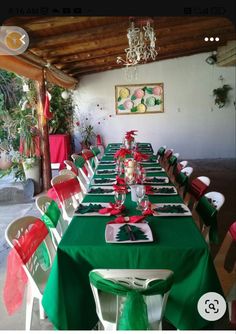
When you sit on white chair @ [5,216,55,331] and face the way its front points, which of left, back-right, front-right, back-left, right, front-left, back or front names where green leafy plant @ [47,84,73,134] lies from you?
back-left

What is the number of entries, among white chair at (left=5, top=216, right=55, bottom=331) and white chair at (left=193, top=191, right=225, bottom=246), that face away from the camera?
0

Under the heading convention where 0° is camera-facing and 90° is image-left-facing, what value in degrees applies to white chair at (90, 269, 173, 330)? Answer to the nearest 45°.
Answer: approximately 180°

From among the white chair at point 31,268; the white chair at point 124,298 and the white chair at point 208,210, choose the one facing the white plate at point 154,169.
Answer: the white chair at point 124,298

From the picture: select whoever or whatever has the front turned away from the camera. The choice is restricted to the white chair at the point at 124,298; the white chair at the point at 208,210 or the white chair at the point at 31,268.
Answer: the white chair at the point at 124,298

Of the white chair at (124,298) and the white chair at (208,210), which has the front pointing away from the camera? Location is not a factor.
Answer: the white chair at (124,298)

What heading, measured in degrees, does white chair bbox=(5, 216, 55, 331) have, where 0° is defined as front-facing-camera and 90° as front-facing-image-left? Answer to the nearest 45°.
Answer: approximately 315°

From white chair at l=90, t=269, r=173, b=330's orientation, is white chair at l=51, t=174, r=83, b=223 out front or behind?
out front

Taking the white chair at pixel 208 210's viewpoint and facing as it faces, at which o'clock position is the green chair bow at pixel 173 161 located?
The green chair bow is roughly at 4 o'clock from the white chair.

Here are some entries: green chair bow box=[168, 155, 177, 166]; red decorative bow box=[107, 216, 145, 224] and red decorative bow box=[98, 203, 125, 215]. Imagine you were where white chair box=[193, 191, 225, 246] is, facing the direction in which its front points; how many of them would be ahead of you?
2

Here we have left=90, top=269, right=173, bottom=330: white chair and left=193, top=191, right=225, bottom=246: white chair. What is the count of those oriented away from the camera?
1
